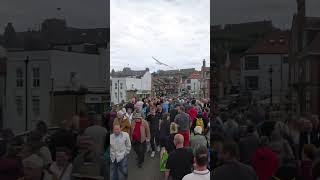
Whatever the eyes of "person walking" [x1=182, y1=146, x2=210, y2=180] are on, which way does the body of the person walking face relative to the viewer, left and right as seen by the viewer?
facing away from the viewer
